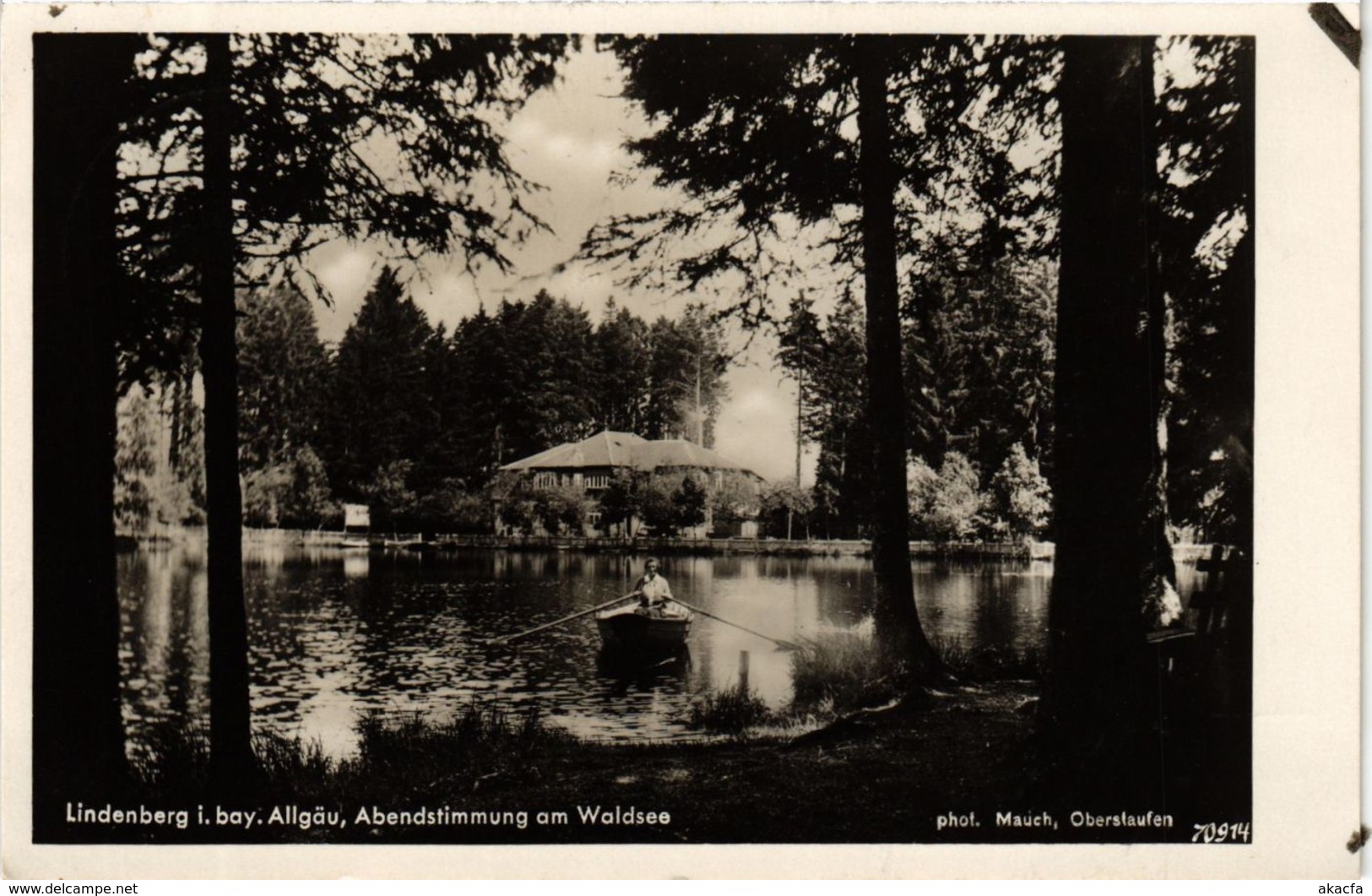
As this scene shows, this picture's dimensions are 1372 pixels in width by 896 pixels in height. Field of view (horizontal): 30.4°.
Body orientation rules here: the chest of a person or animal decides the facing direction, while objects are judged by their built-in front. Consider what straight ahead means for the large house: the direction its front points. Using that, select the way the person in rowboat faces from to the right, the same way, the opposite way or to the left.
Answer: the same way

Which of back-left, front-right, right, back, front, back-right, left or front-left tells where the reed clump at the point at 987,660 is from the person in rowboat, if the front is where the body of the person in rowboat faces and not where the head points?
left

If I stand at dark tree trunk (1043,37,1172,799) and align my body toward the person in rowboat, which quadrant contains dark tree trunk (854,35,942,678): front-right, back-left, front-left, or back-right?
front-right

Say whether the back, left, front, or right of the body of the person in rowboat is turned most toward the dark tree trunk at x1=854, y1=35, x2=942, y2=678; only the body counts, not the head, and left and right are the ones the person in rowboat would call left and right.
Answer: left

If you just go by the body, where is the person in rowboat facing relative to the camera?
toward the camera

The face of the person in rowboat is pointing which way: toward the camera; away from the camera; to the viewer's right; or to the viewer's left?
toward the camera

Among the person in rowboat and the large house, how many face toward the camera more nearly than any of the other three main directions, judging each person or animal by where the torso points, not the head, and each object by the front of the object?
2

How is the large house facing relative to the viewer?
toward the camera
